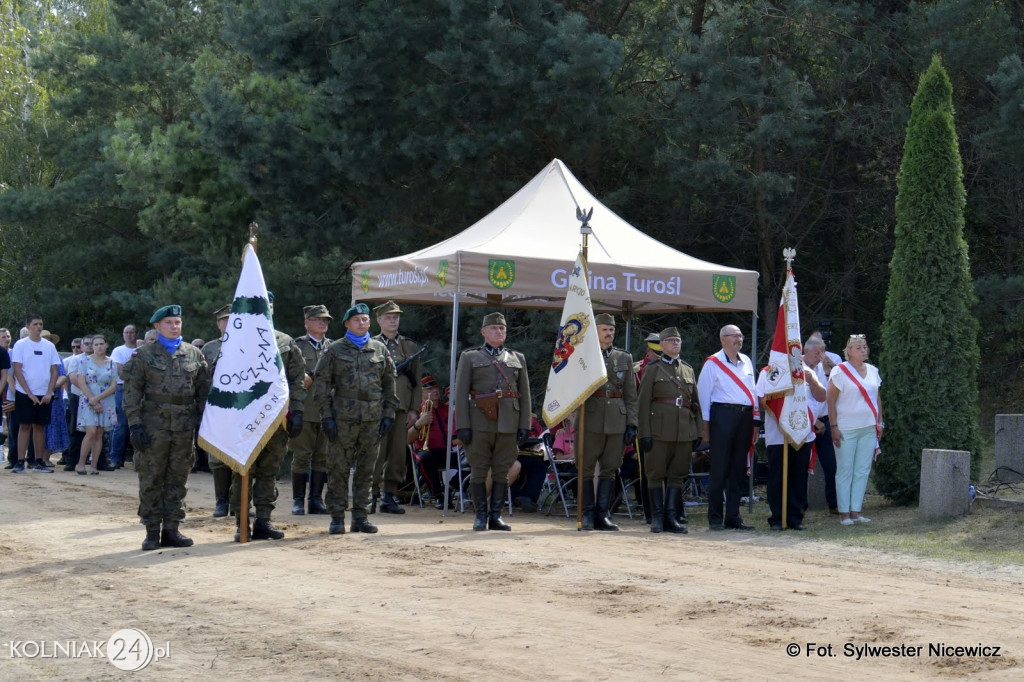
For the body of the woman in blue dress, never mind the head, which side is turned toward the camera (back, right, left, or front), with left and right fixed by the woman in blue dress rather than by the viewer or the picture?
front

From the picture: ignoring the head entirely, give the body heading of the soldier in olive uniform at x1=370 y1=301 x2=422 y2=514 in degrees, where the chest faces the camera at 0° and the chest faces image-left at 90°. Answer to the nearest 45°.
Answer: approximately 315°

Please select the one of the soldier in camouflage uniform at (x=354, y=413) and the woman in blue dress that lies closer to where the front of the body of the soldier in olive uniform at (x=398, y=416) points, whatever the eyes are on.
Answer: the soldier in camouflage uniform

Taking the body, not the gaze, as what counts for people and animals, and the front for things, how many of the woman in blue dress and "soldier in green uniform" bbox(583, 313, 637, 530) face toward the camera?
2

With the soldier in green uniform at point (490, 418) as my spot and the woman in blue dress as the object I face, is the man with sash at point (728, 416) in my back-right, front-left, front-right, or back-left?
back-right

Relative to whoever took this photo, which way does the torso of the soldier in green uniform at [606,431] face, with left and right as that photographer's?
facing the viewer

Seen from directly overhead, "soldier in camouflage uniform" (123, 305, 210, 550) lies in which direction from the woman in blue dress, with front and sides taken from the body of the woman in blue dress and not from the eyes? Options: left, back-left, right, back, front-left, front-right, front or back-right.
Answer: front

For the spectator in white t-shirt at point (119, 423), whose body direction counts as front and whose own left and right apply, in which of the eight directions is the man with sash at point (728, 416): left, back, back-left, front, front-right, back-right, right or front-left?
front

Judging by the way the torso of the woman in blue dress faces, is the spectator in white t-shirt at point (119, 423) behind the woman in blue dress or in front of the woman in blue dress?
behind

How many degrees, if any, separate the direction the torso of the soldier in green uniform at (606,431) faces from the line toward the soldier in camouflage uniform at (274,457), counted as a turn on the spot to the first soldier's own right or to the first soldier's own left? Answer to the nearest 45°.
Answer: approximately 45° to the first soldier's own right

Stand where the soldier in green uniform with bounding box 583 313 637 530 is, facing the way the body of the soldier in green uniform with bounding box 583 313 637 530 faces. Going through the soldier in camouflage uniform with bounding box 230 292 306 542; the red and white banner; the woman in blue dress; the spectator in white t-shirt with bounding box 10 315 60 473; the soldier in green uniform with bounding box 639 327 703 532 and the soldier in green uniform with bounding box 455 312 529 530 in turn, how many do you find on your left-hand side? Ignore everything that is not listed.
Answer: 2
